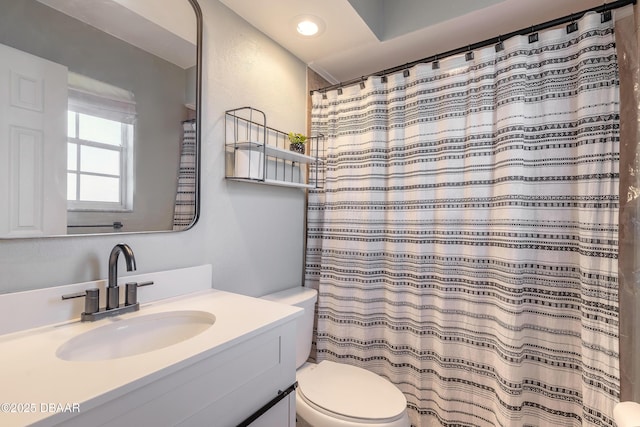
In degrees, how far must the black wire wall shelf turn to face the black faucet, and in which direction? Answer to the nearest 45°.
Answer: approximately 90° to its right

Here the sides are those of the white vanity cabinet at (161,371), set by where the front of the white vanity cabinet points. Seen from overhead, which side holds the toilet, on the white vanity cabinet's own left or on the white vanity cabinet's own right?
on the white vanity cabinet's own left

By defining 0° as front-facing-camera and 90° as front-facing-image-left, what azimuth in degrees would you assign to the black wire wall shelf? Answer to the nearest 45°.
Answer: approximately 315°

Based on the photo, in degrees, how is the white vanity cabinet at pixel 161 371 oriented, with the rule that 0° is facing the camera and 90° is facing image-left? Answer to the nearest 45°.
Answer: approximately 315°

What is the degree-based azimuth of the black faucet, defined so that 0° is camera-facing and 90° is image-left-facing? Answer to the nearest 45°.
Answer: approximately 315°

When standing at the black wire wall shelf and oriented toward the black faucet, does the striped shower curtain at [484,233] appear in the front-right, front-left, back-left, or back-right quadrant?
back-left

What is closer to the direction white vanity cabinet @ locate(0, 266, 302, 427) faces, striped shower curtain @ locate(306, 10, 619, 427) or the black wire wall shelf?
the striped shower curtain
